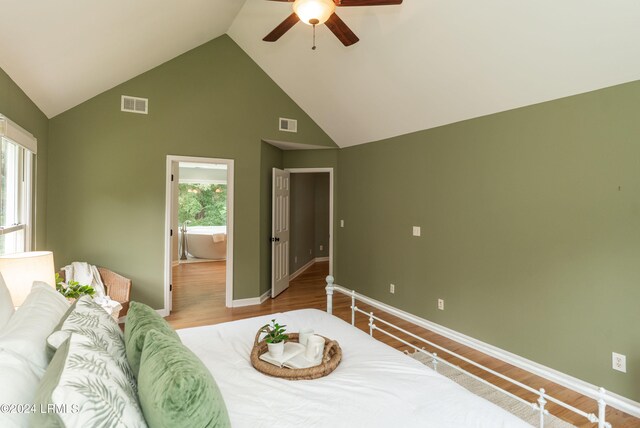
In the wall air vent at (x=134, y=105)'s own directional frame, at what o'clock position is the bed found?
The bed is roughly at 12 o'clock from the wall air vent.

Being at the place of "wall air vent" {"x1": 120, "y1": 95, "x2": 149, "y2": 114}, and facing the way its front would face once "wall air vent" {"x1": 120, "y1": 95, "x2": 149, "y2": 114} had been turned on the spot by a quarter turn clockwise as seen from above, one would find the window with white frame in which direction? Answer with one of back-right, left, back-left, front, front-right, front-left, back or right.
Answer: front-left

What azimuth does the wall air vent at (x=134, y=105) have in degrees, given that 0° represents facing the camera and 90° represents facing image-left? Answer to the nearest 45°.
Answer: approximately 0°

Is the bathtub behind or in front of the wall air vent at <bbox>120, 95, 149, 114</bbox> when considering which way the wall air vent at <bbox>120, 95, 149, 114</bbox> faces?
behind

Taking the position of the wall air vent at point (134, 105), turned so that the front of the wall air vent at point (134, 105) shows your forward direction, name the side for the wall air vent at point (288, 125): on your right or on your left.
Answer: on your left

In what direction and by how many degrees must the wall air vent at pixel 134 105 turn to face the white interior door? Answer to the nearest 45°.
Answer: approximately 90° to its left

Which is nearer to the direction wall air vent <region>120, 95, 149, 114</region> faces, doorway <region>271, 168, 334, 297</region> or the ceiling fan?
the ceiling fan

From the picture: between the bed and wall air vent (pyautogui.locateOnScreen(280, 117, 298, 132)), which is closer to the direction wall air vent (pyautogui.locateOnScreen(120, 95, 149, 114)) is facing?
the bed

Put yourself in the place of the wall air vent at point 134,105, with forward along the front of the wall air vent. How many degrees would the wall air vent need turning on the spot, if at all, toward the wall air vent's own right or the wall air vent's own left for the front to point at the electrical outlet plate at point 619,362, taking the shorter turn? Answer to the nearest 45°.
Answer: approximately 45° to the wall air vent's own left

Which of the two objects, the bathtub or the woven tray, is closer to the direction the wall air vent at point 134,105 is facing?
the woven tray

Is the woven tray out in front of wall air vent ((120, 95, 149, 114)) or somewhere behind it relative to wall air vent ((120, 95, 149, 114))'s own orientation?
in front
